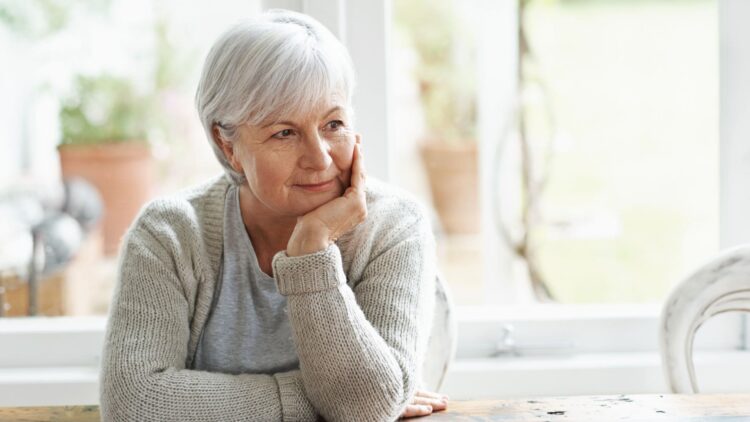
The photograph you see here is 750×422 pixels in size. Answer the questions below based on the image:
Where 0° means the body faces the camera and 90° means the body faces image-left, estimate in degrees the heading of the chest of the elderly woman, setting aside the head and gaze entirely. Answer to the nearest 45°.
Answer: approximately 0°

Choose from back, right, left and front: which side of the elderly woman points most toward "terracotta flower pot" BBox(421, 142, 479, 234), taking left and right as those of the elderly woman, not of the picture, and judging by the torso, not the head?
back

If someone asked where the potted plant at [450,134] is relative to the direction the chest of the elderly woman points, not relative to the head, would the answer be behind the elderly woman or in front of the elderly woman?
behind

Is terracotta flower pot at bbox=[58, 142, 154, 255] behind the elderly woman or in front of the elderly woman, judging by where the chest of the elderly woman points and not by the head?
behind
